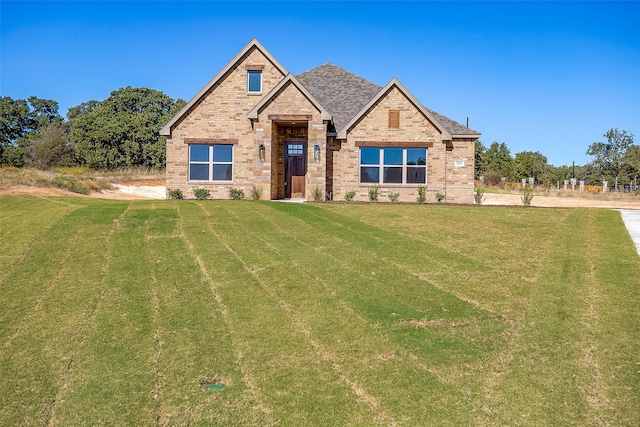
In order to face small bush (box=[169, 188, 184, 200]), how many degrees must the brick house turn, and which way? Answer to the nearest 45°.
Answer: approximately 90° to its right

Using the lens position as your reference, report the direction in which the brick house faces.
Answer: facing the viewer

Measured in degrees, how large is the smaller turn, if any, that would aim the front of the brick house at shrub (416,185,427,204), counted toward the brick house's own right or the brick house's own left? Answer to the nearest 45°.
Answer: approximately 90° to the brick house's own left
